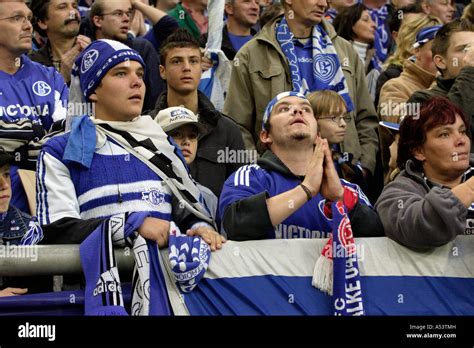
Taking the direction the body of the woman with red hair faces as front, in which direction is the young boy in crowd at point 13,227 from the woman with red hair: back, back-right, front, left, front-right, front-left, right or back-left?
back-right

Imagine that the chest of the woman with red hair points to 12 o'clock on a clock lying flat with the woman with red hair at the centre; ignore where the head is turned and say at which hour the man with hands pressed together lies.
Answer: The man with hands pressed together is roughly at 4 o'clock from the woman with red hair.

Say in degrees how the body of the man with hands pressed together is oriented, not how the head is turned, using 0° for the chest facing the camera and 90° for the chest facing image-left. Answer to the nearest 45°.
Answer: approximately 315°

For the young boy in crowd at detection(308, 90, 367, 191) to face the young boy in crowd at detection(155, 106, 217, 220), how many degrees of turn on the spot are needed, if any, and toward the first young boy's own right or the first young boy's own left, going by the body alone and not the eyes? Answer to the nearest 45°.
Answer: approximately 135° to the first young boy's own right

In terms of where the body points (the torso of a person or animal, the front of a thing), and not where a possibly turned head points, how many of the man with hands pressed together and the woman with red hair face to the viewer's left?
0

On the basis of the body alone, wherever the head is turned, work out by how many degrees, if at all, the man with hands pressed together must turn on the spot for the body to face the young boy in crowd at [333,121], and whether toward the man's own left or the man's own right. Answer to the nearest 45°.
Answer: approximately 135° to the man's own left

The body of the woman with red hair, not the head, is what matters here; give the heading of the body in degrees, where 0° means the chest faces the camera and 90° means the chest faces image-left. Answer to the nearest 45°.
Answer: approximately 315°

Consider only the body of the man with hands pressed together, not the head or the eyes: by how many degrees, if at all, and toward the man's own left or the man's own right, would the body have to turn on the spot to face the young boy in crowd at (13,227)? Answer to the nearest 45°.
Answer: approximately 135° to the man's own right

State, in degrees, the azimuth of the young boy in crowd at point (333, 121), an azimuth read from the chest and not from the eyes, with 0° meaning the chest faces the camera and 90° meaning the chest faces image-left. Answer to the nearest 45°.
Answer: approximately 315°
